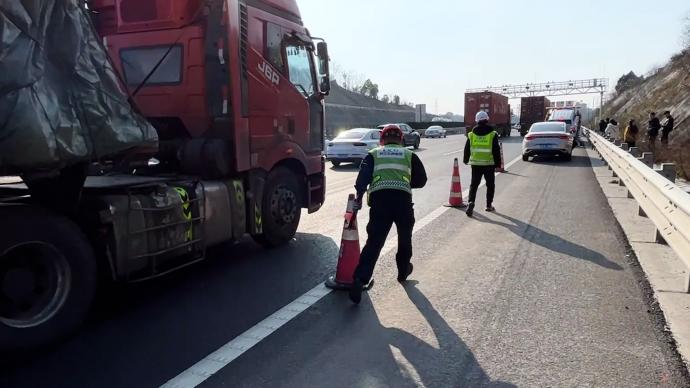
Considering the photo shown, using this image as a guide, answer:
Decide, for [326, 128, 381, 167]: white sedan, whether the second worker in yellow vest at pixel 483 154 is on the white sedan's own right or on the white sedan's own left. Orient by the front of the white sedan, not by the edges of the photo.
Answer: on the white sedan's own right

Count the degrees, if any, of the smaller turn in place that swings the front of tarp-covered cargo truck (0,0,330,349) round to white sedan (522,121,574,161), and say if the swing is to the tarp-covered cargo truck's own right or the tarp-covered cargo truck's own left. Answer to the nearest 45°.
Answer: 0° — it already faces it

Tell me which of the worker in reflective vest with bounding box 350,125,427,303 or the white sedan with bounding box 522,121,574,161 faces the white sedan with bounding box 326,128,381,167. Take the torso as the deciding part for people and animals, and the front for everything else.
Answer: the worker in reflective vest

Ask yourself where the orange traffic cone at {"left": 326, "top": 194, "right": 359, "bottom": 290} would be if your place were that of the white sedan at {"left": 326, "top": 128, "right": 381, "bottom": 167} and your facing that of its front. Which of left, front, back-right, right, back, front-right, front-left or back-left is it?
back-right

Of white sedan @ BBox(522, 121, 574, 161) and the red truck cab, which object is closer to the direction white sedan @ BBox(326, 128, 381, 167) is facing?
the white sedan

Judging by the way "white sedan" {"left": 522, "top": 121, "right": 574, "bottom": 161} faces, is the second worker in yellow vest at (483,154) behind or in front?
behind

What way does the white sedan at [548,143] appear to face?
away from the camera

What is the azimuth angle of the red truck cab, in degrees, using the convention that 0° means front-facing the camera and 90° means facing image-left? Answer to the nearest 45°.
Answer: approximately 225°

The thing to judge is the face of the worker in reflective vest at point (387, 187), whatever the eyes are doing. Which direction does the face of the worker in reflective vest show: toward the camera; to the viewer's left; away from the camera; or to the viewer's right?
away from the camera

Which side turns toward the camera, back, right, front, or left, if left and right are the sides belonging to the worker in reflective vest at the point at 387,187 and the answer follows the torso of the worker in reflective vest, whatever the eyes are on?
back

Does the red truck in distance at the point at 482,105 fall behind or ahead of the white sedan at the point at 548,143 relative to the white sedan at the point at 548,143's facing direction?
ahead

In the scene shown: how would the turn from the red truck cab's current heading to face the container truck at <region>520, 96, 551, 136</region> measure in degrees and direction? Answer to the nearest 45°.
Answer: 0° — it already faces it

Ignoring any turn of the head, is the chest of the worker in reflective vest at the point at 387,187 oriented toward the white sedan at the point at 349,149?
yes

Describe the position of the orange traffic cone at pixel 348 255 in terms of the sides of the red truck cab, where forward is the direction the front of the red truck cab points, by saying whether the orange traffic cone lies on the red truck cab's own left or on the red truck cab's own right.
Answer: on the red truck cab's own right

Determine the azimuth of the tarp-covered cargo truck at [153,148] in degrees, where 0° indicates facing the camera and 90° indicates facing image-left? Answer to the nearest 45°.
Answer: approximately 225°
